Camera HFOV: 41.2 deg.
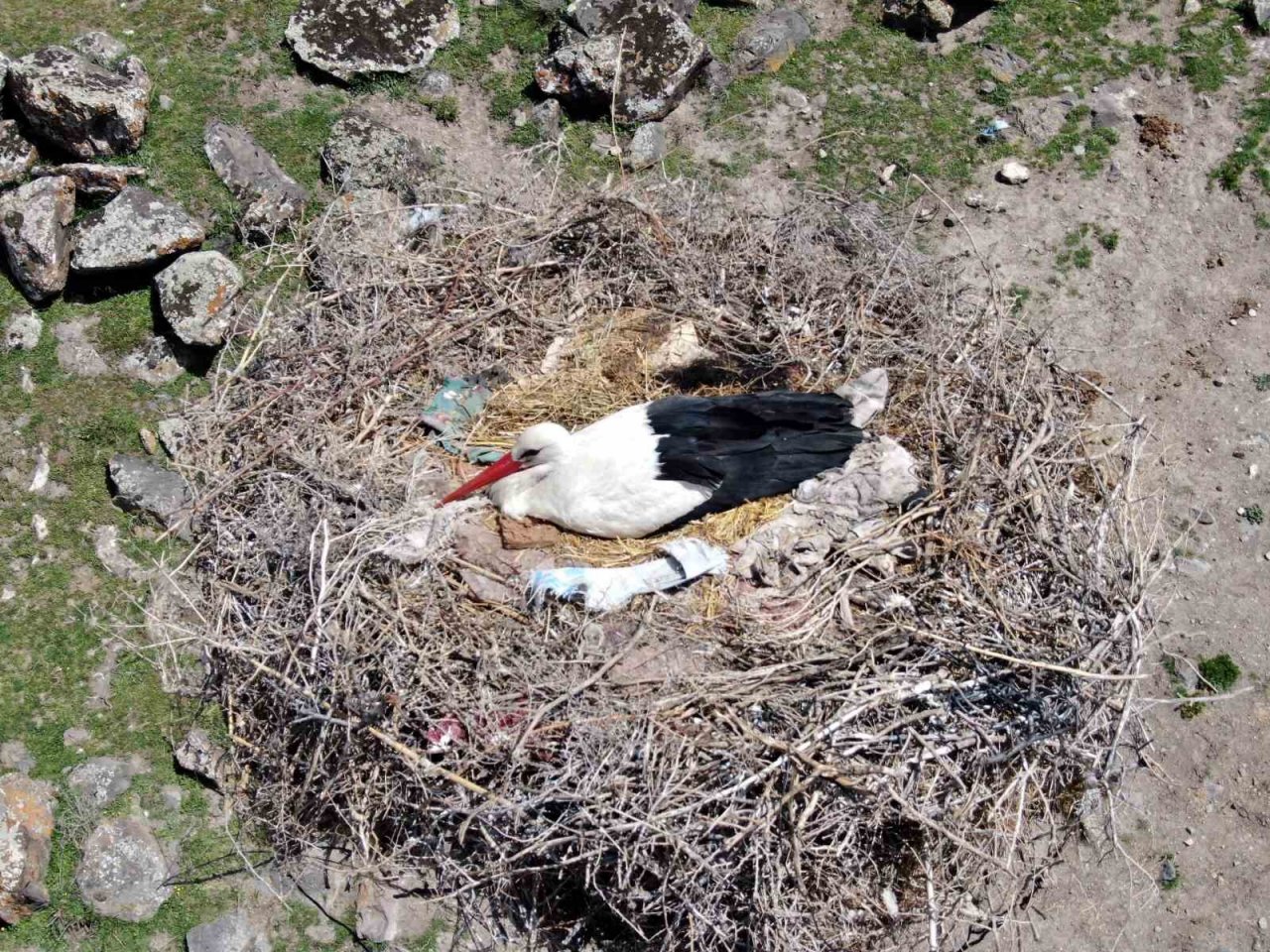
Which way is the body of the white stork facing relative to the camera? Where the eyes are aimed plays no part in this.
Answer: to the viewer's left

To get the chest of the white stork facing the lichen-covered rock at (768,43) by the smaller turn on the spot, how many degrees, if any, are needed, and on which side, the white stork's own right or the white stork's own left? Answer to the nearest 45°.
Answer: approximately 90° to the white stork's own right

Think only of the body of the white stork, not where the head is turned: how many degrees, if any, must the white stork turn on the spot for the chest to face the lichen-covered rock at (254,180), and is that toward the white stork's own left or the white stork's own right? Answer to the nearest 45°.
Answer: approximately 45° to the white stork's own right

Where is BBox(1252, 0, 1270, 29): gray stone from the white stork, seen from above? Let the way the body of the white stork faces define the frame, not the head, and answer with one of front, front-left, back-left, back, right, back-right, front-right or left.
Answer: back-right

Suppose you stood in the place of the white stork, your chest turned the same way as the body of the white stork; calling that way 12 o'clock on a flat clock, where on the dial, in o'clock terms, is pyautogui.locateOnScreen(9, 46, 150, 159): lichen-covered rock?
The lichen-covered rock is roughly at 1 o'clock from the white stork.

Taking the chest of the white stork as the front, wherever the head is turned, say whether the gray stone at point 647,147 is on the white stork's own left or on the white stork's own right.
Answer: on the white stork's own right
